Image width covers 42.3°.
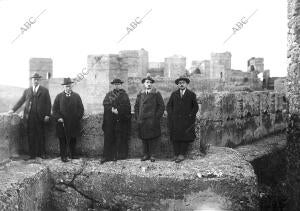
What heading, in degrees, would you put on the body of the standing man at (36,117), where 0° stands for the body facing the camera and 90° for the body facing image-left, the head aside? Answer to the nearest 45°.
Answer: approximately 0°

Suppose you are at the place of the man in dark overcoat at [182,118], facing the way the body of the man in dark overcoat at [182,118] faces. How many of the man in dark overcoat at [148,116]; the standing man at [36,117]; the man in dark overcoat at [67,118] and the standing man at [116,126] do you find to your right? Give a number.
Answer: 4

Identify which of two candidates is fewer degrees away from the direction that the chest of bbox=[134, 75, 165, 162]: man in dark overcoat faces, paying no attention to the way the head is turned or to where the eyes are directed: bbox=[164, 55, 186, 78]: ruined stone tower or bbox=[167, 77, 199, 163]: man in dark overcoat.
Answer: the man in dark overcoat

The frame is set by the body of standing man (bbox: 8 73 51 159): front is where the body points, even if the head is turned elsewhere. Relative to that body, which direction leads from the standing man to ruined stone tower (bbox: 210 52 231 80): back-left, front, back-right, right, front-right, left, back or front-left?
back-left

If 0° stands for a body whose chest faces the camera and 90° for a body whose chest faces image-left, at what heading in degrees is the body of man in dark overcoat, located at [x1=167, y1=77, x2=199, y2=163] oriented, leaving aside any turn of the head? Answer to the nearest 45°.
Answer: approximately 0°

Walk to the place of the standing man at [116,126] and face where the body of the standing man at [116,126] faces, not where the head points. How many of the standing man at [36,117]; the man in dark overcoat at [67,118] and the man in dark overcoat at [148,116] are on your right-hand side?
2
